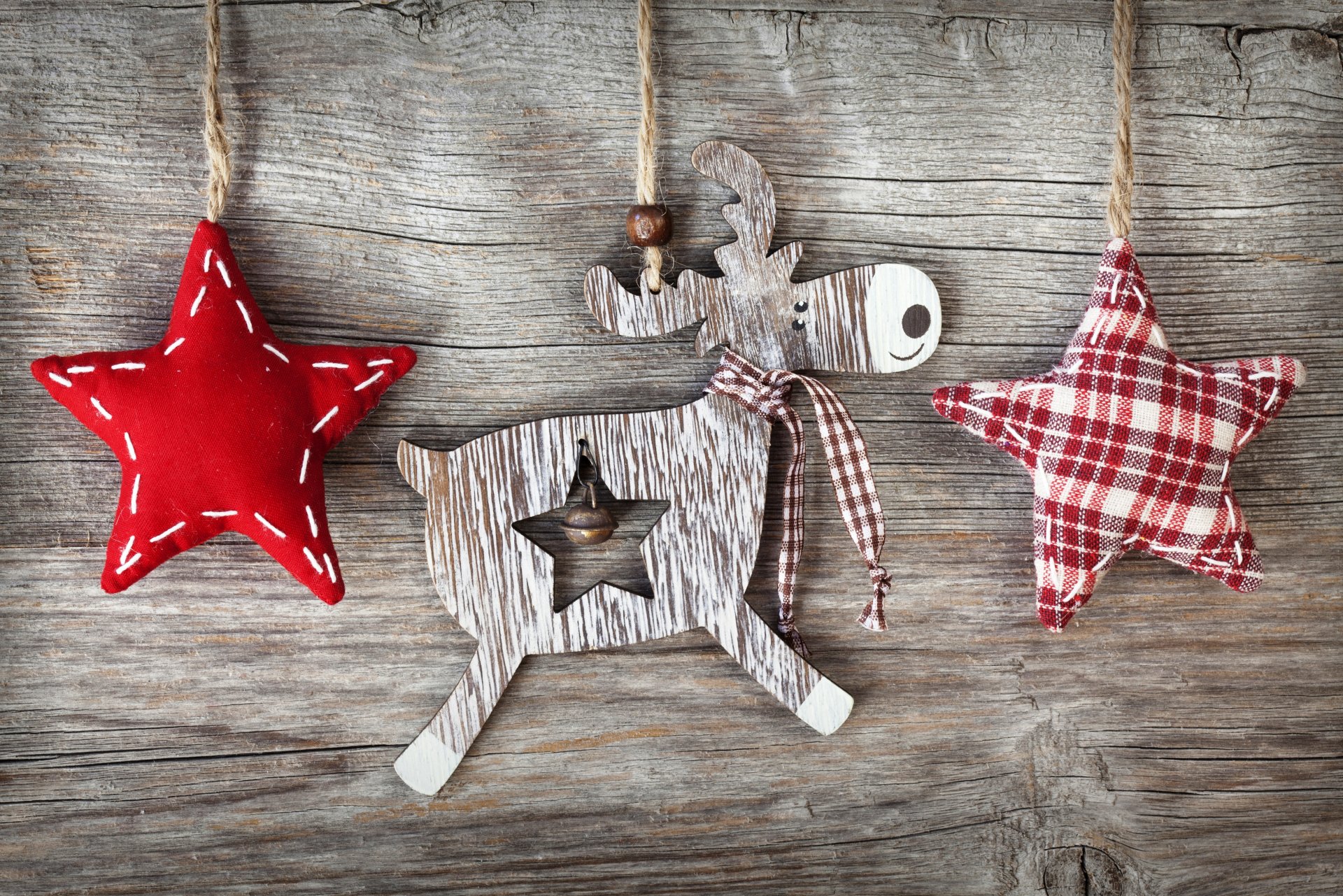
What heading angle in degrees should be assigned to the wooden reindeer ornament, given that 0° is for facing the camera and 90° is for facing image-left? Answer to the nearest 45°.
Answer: approximately 270°
